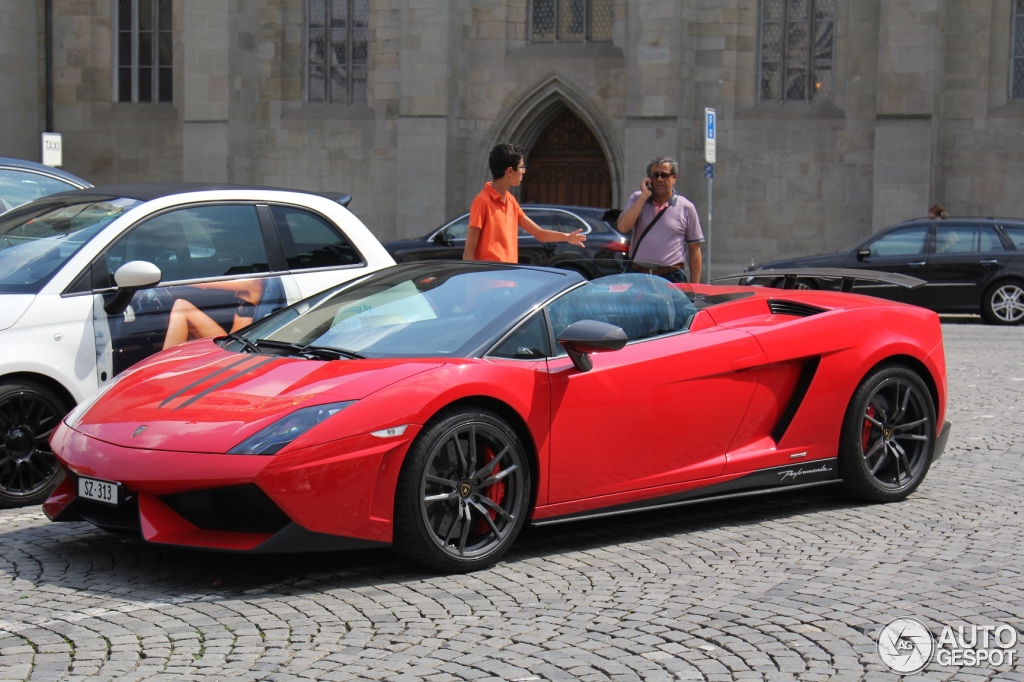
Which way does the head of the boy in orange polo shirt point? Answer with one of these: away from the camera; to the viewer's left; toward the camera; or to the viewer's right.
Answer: to the viewer's right

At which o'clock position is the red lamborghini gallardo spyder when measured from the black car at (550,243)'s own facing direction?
The red lamborghini gallardo spyder is roughly at 9 o'clock from the black car.

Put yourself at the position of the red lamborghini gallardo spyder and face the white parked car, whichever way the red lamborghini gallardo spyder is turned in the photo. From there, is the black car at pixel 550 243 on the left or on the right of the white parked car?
right

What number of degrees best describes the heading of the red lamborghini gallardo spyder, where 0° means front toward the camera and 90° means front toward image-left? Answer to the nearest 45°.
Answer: approximately 45°

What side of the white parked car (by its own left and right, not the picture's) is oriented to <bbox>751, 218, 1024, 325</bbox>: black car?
back

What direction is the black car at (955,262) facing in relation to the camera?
to the viewer's left

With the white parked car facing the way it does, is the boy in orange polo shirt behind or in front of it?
behind

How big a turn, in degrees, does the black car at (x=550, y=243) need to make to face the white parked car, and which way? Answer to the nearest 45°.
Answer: approximately 90° to its left

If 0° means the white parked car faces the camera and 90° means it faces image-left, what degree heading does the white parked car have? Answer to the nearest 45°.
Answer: approximately 45°

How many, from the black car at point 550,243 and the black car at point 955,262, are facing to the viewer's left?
2

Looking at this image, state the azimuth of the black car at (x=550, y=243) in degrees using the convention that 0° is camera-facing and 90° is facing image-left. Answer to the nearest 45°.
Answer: approximately 90°
